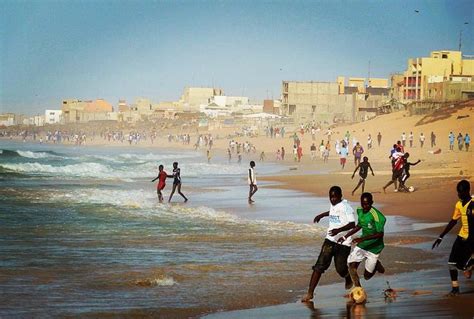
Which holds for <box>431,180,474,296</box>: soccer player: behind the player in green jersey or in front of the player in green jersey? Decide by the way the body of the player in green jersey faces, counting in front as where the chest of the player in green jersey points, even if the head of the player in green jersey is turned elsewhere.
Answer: behind

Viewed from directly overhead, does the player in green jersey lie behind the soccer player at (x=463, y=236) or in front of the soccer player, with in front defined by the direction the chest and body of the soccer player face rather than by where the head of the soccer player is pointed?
in front

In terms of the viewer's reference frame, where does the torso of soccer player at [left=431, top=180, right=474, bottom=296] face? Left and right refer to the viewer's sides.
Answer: facing the viewer and to the left of the viewer

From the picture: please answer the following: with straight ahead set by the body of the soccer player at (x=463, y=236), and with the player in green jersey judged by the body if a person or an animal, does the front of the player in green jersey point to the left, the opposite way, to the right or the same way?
the same way

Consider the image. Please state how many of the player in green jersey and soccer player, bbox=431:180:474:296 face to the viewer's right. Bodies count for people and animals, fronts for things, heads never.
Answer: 0

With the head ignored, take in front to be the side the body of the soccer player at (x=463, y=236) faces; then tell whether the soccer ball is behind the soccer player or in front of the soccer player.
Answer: in front

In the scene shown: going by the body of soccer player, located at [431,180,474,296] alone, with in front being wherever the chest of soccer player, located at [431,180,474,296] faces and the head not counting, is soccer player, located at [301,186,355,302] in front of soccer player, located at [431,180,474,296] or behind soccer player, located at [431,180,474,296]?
in front
